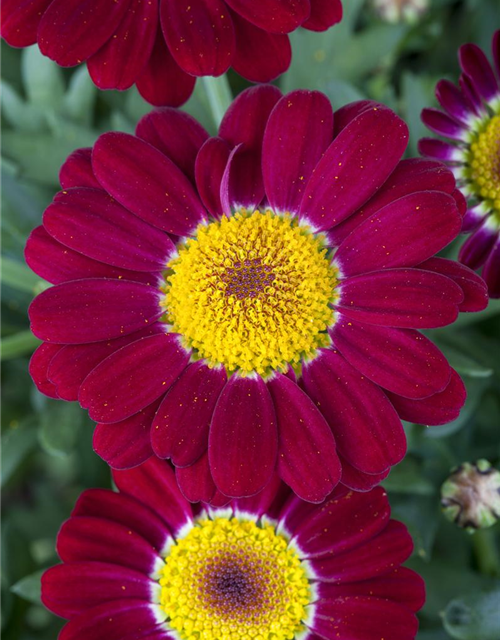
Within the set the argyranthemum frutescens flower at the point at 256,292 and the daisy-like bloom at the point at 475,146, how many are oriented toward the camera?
2

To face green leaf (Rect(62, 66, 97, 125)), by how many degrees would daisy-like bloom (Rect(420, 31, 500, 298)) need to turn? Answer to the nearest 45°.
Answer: approximately 90° to its right

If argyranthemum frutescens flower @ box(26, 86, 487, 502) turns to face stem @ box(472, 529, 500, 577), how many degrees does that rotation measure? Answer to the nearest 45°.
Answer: approximately 135° to its left

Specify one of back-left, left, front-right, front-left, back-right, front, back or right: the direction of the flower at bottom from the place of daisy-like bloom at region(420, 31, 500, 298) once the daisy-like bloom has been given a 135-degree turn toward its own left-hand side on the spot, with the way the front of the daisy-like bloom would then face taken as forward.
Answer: back-left

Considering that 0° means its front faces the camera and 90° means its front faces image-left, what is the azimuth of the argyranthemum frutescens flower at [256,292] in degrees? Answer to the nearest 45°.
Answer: approximately 0°

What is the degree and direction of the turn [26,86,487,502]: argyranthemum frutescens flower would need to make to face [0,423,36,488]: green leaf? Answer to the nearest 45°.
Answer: approximately 135° to its right

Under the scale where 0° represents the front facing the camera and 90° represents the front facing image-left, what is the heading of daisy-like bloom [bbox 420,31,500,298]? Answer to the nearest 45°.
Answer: approximately 0°
